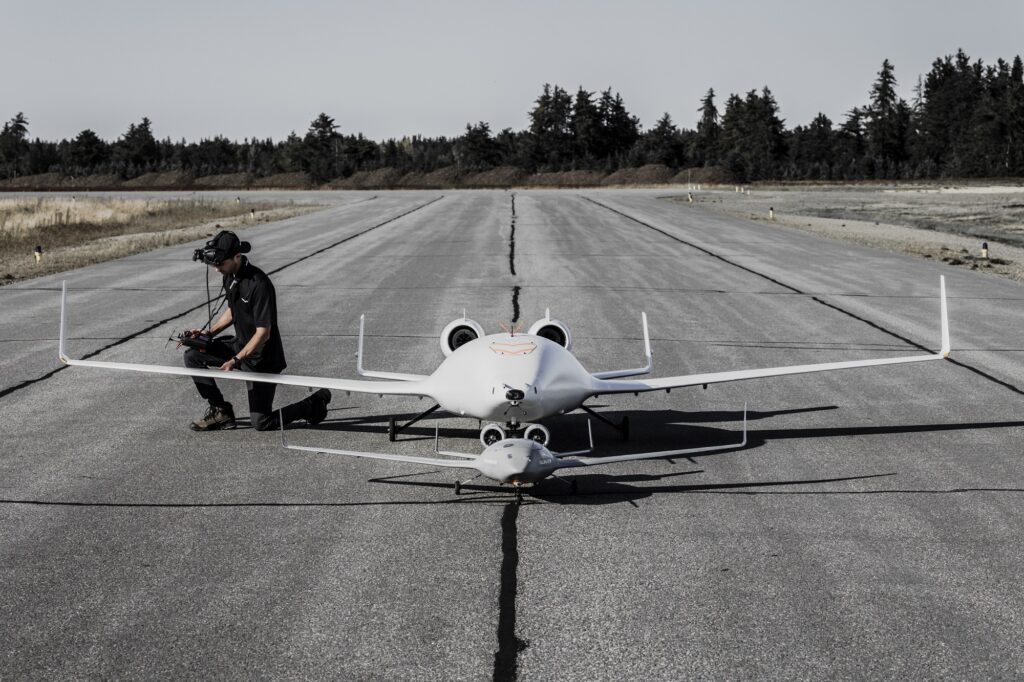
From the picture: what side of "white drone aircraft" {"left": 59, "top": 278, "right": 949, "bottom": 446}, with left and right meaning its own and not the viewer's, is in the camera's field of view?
front
